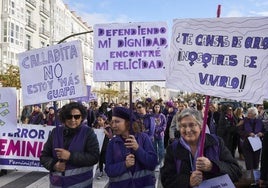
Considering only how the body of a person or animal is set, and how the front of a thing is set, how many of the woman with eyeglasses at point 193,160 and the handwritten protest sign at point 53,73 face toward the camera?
2

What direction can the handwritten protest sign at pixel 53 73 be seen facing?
toward the camera

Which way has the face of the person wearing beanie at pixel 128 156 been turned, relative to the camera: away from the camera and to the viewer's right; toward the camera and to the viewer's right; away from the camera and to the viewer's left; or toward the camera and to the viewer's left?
toward the camera and to the viewer's left

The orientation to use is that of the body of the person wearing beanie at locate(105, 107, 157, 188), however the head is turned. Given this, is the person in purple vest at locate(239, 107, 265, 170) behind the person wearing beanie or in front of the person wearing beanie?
behind
